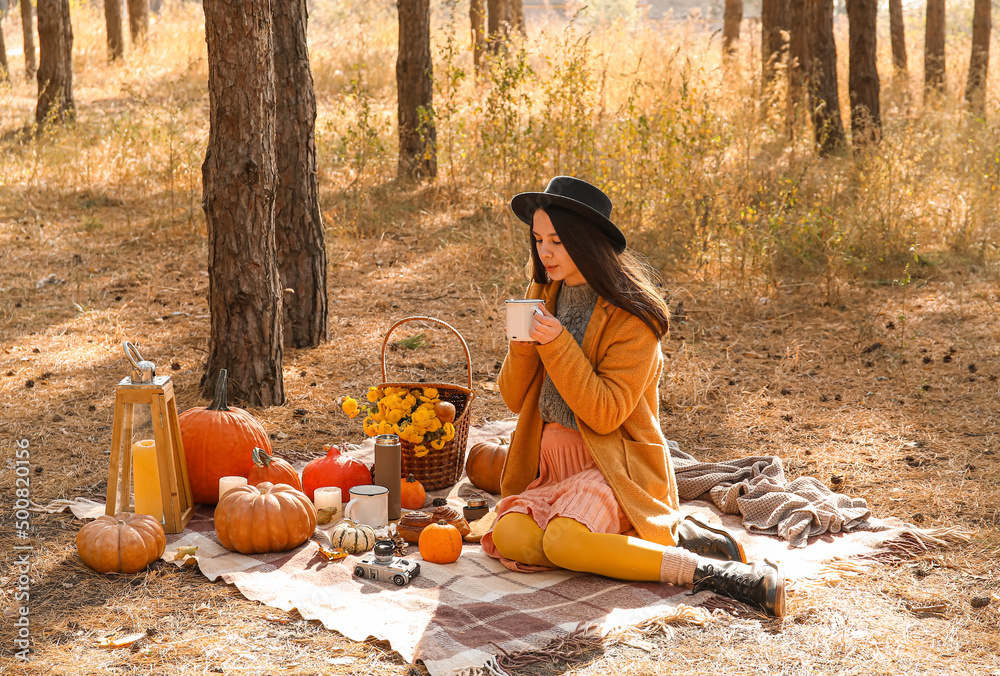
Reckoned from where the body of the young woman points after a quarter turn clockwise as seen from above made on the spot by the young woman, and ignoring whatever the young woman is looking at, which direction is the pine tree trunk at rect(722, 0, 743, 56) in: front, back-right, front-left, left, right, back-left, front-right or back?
front-right

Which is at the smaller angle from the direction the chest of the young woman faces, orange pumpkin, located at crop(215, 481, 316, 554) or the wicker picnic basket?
the orange pumpkin

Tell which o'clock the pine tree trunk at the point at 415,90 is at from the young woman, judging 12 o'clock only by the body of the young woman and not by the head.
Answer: The pine tree trunk is roughly at 4 o'clock from the young woman.

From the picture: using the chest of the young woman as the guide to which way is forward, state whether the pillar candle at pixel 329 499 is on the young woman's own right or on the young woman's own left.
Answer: on the young woman's own right

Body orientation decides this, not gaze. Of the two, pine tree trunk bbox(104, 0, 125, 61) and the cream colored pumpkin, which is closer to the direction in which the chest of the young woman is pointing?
the cream colored pumpkin

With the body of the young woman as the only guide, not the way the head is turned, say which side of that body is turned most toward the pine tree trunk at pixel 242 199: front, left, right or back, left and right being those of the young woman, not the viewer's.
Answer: right

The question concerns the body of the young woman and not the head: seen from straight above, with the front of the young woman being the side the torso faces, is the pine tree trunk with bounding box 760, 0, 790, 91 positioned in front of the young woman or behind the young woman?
behind

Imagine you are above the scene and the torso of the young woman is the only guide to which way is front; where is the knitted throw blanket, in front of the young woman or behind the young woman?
behind

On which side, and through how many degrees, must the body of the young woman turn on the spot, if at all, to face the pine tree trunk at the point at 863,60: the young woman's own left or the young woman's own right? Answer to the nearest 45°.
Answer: approximately 135° to the young woman's own right

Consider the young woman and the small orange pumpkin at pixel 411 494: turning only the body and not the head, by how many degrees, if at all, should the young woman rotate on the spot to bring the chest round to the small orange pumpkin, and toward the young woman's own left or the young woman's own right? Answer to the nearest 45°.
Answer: approximately 90° to the young woman's own right

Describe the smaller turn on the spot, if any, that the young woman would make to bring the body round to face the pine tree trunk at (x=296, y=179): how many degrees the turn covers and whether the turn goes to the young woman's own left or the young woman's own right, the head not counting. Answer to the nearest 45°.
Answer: approximately 90° to the young woman's own right
